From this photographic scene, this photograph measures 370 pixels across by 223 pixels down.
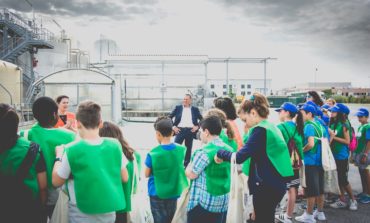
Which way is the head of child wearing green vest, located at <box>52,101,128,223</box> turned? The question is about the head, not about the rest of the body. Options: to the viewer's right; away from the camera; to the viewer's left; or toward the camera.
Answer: away from the camera

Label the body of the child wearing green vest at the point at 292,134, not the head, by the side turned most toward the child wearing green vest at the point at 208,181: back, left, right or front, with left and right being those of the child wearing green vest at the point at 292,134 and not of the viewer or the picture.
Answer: left

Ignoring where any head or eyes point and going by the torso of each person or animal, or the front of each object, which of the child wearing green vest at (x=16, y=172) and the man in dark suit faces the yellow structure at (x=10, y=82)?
the child wearing green vest

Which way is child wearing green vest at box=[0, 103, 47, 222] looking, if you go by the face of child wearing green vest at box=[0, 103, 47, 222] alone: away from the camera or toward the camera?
away from the camera

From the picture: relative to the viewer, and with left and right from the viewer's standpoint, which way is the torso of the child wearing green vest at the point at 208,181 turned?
facing away from the viewer and to the left of the viewer

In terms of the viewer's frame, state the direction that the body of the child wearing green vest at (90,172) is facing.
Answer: away from the camera

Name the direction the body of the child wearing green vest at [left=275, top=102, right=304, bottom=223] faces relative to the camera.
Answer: to the viewer's left

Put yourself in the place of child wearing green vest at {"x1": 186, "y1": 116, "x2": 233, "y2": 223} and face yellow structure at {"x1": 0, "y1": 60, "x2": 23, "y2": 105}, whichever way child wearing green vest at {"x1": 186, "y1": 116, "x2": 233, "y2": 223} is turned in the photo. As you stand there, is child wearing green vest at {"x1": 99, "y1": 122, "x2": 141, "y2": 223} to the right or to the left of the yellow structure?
left

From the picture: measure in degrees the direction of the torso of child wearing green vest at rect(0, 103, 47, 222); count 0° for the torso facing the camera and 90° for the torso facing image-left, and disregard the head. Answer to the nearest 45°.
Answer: approximately 180°

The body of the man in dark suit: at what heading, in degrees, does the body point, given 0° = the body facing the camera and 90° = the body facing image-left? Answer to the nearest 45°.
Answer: approximately 0°

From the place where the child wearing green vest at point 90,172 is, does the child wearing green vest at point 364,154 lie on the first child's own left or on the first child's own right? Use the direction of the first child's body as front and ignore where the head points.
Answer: on the first child's own right

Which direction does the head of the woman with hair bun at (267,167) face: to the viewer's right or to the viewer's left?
to the viewer's left
